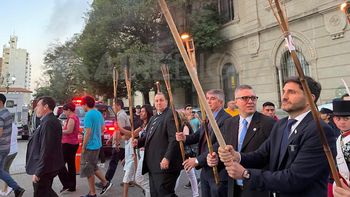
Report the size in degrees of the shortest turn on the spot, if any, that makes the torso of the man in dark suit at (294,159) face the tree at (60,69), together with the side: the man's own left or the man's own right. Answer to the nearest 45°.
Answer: approximately 90° to the man's own right

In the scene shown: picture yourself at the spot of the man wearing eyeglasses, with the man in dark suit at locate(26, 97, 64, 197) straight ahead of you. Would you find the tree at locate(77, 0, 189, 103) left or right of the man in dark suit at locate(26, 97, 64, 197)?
right

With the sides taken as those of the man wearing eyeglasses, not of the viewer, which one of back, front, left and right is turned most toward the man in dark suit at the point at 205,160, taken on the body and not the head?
right

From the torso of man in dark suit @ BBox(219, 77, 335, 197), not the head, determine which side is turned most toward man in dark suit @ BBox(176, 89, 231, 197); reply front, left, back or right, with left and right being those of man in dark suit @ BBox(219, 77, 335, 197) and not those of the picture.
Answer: right

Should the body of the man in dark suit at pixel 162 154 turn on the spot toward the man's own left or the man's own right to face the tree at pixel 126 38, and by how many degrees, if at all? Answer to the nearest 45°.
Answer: approximately 135° to the man's own right

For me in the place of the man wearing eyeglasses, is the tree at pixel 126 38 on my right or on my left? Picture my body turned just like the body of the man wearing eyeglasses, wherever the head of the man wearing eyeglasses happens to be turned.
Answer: on my right

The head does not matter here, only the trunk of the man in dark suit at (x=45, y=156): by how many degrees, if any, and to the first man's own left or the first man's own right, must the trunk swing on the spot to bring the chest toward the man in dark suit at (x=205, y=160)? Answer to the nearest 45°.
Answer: approximately 135° to the first man's own left
